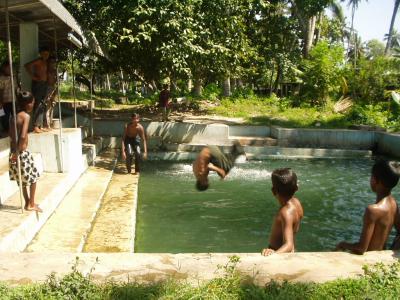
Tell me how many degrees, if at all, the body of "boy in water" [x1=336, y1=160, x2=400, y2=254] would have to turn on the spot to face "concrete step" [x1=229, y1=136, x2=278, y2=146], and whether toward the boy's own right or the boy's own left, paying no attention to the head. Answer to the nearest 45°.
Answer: approximately 45° to the boy's own right

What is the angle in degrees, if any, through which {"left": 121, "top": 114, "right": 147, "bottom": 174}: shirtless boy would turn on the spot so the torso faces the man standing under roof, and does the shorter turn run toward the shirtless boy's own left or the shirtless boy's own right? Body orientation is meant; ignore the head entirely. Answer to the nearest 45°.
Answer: approximately 45° to the shirtless boy's own right

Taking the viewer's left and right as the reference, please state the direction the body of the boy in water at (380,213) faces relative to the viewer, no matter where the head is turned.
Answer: facing away from the viewer and to the left of the viewer

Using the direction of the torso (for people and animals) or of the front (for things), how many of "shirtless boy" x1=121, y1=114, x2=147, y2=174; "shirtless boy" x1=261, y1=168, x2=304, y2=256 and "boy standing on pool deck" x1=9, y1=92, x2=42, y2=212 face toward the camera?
1

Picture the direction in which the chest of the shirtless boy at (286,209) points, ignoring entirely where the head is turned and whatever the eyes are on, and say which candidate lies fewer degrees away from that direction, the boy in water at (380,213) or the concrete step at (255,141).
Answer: the concrete step

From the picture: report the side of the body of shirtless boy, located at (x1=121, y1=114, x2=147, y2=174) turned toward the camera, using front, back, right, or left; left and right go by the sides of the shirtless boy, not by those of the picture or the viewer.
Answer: front

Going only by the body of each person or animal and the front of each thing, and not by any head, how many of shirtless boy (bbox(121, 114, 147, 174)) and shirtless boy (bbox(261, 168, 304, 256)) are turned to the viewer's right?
0

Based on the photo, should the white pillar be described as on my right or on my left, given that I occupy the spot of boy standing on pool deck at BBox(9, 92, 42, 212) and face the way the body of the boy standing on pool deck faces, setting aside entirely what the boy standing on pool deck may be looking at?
on my left

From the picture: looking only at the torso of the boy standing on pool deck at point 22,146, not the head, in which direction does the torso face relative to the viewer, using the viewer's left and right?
facing to the right of the viewer

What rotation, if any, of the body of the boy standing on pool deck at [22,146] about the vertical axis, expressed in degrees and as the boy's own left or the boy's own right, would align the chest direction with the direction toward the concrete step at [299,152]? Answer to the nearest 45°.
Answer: approximately 45° to the boy's own left

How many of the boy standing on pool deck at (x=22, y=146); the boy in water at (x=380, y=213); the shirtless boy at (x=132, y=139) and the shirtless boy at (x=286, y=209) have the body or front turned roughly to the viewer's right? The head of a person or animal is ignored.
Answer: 1

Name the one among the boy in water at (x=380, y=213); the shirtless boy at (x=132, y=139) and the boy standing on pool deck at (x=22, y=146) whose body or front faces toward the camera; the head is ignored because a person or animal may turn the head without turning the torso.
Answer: the shirtless boy

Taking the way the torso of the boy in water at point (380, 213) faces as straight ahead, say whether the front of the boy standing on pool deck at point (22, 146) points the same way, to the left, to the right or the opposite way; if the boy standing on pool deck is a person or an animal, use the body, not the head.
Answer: to the right

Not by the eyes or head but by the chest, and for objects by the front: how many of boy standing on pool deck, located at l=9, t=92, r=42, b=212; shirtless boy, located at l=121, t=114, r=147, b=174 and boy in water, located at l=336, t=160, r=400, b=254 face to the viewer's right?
1
